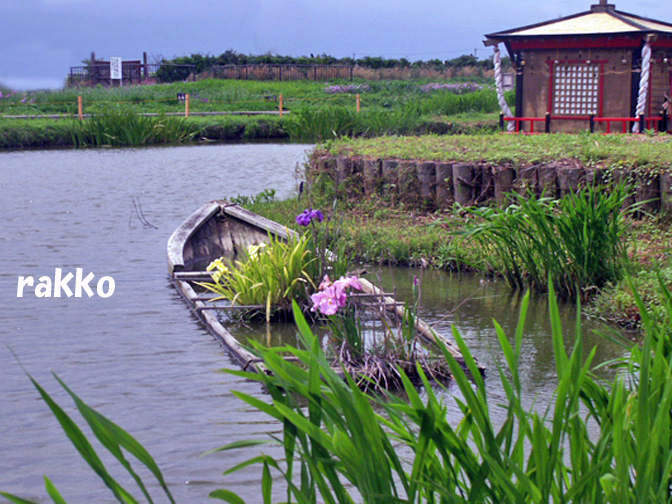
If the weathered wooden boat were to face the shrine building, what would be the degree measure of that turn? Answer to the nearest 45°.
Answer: approximately 90° to its right

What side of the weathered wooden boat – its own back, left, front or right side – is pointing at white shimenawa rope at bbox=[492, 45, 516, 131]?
right

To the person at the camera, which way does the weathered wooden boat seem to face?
facing away from the viewer and to the left of the viewer
